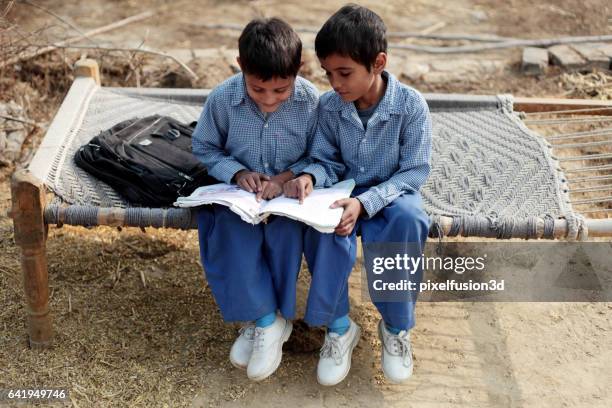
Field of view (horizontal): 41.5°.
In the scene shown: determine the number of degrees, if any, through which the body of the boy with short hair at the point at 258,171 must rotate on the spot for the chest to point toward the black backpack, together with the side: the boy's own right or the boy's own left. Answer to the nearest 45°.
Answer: approximately 135° to the boy's own right

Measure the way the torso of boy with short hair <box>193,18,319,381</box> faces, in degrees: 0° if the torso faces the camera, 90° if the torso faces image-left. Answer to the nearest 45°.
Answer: approximately 0°
